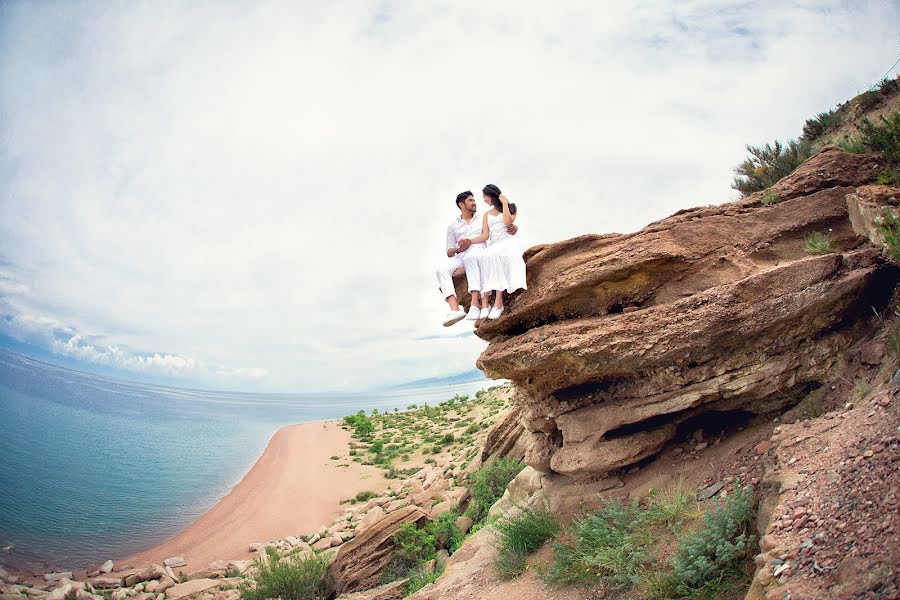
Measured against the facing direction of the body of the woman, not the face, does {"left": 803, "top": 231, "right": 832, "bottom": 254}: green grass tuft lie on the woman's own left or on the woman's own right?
on the woman's own left

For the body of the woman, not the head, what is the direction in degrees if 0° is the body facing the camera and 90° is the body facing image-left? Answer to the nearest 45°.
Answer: approximately 45°

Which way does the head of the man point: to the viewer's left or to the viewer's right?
to the viewer's right

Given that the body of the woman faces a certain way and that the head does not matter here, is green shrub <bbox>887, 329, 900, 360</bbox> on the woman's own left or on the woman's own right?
on the woman's own left

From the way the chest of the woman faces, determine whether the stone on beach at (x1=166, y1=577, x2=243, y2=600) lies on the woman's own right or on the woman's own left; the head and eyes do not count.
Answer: on the woman's own right

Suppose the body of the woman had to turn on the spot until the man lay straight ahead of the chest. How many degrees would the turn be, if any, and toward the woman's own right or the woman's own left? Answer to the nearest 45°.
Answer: approximately 90° to the woman's own right
